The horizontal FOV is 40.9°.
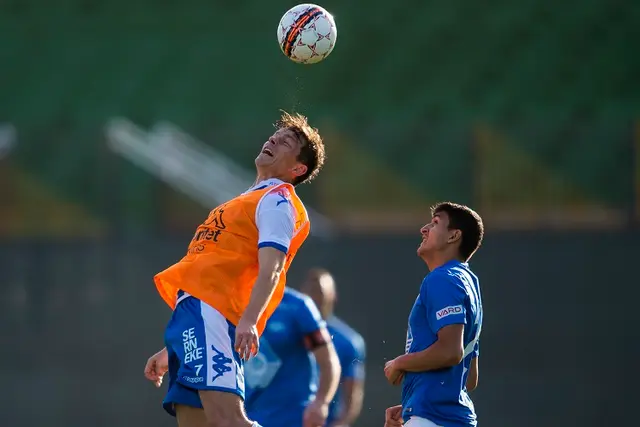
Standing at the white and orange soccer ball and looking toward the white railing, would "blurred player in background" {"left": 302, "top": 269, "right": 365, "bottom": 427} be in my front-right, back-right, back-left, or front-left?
front-right

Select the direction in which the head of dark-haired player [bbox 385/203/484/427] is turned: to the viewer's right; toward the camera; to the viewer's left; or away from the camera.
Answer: to the viewer's left

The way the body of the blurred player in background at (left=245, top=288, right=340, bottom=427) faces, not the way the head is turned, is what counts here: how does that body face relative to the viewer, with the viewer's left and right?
facing the viewer and to the left of the viewer

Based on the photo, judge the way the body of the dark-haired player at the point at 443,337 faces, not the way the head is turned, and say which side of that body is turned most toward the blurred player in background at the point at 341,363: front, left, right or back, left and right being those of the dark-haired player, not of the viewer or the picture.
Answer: right

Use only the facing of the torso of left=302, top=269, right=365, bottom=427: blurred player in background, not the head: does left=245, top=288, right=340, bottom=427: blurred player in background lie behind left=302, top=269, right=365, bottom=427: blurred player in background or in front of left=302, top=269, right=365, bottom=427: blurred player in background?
in front

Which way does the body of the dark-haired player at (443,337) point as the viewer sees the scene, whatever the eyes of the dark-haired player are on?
to the viewer's left

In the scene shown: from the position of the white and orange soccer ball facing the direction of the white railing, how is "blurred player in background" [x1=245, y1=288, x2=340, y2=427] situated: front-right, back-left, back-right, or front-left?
front-right

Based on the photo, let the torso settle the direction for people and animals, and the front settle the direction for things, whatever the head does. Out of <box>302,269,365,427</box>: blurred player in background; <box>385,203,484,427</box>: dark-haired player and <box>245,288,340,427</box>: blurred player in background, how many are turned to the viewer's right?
0

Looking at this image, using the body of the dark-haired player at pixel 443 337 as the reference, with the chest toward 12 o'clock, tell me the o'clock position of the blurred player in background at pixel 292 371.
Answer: The blurred player in background is roughly at 2 o'clock from the dark-haired player.
